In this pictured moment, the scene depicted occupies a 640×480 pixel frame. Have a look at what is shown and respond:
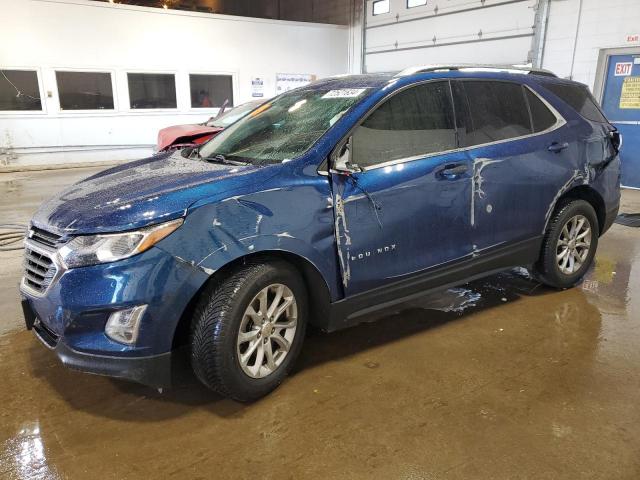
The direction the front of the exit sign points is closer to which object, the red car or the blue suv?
the blue suv

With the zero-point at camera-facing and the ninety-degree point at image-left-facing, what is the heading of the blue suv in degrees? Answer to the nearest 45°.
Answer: approximately 45°

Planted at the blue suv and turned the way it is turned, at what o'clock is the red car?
The red car is roughly at 4 o'clock from the blue suv.

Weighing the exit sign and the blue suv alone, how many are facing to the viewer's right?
0

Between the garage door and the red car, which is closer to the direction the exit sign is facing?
the red car

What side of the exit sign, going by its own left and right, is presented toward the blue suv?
front

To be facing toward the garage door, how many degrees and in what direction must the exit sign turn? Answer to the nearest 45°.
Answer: approximately 135° to its right

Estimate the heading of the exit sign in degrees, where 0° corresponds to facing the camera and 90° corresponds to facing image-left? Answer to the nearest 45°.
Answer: approximately 0°

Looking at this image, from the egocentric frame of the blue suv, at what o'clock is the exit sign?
The exit sign is roughly at 6 o'clock from the blue suv.

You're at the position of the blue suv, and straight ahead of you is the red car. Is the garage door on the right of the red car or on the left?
right

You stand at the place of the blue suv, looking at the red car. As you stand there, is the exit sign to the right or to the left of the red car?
right

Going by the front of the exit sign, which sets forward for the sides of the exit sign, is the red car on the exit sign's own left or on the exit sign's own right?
on the exit sign's own right
